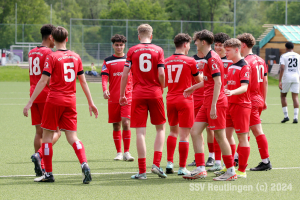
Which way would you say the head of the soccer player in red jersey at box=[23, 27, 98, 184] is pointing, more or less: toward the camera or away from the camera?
away from the camera

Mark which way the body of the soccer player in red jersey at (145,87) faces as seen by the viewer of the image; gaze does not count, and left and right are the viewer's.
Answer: facing away from the viewer

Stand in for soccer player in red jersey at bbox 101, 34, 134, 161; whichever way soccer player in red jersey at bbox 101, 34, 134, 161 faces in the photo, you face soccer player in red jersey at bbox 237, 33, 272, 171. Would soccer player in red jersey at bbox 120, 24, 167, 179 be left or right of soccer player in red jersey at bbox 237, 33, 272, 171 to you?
right

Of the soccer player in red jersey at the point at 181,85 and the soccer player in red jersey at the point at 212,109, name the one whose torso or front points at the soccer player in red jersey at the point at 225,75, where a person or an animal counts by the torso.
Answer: the soccer player in red jersey at the point at 181,85

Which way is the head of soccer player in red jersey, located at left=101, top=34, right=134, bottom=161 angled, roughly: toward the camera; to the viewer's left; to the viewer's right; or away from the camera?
toward the camera

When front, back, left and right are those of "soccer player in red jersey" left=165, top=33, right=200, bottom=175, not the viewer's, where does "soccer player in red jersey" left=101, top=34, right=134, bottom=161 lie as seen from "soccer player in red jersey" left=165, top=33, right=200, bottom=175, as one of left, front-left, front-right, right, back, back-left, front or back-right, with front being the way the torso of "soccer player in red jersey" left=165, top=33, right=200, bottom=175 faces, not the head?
left

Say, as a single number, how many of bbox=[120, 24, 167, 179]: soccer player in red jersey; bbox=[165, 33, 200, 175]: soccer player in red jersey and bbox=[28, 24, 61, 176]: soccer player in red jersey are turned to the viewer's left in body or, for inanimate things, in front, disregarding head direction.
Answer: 0

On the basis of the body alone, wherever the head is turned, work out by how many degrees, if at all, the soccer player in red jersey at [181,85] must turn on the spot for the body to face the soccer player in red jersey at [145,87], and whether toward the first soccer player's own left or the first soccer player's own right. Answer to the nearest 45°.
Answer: approximately 135° to the first soccer player's own left

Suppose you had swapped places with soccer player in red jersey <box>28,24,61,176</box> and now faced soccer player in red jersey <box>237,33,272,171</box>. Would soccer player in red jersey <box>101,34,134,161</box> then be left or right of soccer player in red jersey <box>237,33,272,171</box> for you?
left

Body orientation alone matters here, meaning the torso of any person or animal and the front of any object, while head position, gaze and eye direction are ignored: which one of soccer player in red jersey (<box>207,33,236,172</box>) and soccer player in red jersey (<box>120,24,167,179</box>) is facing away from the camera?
soccer player in red jersey (<box>120,24,167,179</box>)

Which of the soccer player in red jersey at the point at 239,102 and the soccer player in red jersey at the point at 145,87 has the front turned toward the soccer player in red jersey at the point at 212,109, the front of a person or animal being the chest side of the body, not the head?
the soccer player in red jersey at the point at 239,102

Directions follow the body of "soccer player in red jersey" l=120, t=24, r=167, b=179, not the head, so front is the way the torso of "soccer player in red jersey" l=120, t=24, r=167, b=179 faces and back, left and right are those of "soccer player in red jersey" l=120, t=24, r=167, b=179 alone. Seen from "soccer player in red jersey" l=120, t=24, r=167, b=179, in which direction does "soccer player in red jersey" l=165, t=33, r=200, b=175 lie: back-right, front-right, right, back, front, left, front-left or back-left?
right

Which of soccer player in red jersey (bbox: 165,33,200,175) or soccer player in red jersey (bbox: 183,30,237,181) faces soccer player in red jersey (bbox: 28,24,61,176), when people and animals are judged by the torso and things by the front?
soccer player in red jersey (bbox: 183,30,237,181)

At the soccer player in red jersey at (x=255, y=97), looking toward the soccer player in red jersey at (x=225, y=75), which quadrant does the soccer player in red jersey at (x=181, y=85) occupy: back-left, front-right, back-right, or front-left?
front-left
